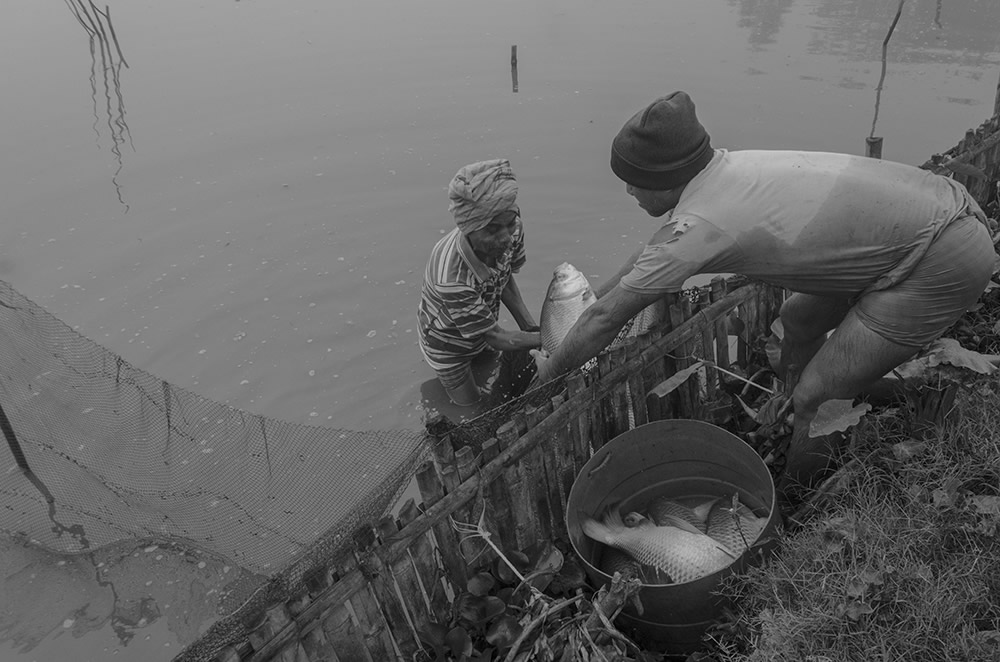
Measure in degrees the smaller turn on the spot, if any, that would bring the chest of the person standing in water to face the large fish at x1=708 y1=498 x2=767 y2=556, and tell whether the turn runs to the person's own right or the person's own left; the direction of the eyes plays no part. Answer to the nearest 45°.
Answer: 0° — they already face it

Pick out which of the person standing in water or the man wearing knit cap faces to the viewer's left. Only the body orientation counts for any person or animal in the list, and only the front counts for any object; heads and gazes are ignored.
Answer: the man wearing knit cap

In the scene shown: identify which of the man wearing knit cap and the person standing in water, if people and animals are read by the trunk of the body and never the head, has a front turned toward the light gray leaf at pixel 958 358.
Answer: the person standing in water

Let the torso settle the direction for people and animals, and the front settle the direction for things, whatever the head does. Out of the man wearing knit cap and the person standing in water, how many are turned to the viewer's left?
1

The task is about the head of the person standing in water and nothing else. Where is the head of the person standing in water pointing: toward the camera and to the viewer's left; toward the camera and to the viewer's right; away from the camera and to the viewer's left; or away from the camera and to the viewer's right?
toward the camera and to the viewer's right

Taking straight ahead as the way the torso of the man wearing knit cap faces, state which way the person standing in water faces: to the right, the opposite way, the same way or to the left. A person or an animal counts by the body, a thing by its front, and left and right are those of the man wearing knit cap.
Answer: the opposite way

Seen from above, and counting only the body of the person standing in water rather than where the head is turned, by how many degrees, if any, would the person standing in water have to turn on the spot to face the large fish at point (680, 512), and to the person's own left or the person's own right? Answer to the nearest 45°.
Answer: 0° — they already face it

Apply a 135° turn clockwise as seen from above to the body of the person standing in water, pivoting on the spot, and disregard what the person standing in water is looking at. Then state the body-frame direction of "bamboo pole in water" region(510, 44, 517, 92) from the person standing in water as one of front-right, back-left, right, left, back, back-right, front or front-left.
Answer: right

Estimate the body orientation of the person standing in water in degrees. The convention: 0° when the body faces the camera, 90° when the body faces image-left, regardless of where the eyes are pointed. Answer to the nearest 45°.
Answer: approximately 315°

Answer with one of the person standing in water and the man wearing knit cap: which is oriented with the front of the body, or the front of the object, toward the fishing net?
the man wearing knit cap

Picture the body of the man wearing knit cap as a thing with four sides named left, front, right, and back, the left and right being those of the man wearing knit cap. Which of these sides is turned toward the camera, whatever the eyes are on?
left
